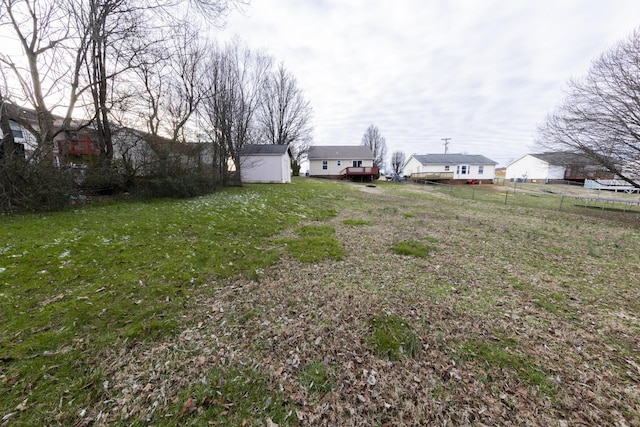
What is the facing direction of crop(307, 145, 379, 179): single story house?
away from the camera

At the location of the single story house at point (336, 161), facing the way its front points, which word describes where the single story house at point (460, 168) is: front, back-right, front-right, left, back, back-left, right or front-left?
right

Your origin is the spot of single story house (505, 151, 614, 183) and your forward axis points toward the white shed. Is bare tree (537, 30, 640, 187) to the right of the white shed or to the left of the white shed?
left

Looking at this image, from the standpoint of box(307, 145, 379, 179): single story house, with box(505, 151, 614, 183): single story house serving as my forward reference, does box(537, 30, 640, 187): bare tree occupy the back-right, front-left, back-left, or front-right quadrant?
front-right

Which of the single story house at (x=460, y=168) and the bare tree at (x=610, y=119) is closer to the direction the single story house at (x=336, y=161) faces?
the single story house

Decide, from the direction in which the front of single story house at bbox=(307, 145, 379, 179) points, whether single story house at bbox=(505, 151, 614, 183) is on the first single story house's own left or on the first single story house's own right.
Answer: on the first single story house's own right
